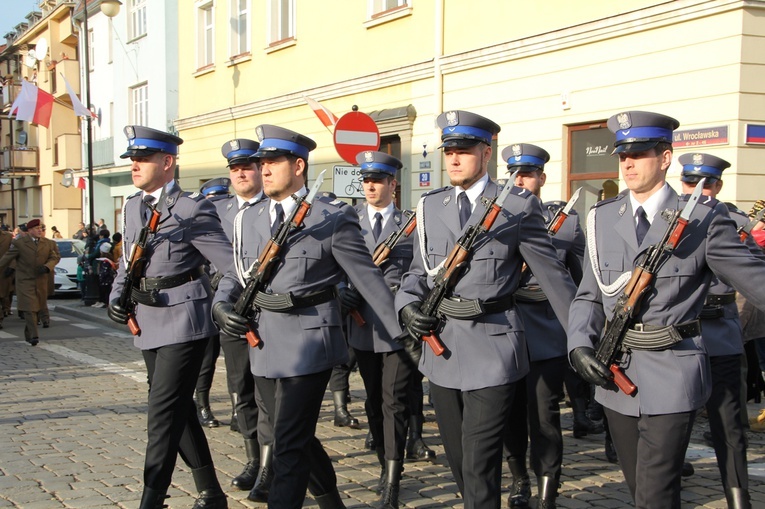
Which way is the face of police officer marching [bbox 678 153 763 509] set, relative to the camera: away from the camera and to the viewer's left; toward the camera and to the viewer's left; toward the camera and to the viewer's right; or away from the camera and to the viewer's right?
toward the camera and to the viewer's left

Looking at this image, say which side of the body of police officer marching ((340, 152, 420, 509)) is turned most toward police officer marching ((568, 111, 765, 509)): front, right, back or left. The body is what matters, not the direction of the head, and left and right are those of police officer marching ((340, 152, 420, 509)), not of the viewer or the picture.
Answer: left

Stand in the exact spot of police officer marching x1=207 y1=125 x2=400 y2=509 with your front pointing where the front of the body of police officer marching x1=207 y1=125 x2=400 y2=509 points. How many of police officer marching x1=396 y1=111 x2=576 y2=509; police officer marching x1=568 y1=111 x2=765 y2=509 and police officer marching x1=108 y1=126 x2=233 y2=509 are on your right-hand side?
1

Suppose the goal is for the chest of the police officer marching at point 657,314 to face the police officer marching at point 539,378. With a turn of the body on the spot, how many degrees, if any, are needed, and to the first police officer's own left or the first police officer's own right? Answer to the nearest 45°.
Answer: approximately 90° to the first police officer's own right

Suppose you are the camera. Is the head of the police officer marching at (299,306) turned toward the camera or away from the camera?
toward the camera

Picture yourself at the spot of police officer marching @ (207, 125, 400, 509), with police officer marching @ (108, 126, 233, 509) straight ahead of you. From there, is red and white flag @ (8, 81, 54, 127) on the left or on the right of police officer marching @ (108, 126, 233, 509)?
right

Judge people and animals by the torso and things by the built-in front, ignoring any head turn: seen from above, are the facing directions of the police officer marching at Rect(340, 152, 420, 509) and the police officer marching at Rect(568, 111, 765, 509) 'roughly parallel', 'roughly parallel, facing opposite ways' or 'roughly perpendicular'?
roughly parallel

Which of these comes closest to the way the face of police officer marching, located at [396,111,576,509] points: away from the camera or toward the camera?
toward the camera

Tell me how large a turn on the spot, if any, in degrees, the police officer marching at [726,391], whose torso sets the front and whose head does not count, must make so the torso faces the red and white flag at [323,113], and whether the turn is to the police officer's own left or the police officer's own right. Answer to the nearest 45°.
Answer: approximately 90° to the police officer's own right

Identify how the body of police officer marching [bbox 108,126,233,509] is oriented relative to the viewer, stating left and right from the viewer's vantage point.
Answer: facing the viewer and to the left of the viewer

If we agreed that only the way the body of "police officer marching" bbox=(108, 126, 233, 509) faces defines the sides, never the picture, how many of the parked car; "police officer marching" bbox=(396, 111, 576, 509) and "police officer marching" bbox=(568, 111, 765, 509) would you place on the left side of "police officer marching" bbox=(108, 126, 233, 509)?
2

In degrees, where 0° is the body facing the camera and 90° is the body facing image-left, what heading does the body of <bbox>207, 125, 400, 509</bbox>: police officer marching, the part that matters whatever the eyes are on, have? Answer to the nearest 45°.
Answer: approximately 45°

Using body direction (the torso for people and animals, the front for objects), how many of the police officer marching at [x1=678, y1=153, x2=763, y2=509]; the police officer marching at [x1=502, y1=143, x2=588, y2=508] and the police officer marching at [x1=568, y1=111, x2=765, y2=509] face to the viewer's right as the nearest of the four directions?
0
